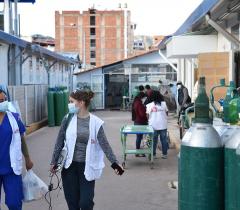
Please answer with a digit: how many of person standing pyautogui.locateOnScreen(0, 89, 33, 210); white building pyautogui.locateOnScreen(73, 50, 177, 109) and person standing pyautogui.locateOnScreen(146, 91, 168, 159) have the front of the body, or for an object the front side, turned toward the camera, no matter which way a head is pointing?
2

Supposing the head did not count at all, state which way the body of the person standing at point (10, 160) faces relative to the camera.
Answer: toward the camera

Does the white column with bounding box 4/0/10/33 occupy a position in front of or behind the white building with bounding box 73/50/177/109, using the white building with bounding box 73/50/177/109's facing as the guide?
in front

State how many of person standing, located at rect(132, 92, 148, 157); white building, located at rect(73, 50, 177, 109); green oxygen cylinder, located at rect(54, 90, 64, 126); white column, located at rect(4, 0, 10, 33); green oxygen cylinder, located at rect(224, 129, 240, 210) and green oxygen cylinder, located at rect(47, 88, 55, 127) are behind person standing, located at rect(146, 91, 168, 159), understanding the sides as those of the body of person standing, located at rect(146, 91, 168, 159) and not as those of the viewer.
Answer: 1

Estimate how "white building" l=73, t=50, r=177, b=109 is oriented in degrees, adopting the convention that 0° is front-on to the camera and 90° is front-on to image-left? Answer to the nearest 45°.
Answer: approximately 0°

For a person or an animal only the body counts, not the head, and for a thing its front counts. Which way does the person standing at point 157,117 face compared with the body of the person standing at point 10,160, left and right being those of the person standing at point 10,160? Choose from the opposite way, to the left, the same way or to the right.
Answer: the opposite way

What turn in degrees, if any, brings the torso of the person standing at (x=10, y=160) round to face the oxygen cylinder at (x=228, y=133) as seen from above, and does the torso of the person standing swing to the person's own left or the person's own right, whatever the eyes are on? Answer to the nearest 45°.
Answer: approximately 45° to the person's own left

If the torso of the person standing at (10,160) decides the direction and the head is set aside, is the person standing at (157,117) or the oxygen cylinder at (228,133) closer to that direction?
the oxygen cylinder

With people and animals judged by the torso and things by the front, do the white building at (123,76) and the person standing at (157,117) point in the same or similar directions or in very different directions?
very different directions

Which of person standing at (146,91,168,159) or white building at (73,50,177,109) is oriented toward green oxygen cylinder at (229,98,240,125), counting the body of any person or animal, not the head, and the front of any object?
the white building

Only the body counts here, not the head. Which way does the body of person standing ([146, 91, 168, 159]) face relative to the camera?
away from the camera

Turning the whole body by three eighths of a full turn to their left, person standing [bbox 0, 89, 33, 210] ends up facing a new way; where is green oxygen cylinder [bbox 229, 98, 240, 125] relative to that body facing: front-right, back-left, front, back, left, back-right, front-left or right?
right
